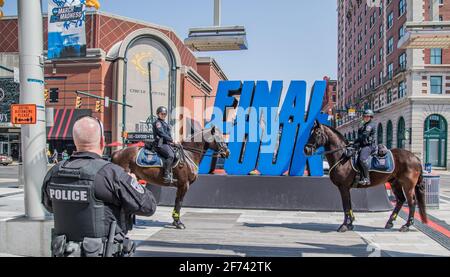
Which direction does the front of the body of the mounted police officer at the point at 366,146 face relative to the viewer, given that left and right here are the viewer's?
facing the viewer and to the left of the viewer

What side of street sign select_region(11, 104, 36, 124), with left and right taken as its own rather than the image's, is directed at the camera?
front

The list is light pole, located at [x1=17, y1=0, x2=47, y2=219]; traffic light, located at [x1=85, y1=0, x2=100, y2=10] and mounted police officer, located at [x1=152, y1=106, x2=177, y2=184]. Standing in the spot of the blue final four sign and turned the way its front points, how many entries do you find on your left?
0

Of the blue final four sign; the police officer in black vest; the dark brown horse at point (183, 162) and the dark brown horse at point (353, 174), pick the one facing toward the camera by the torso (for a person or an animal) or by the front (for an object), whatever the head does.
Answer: the blue final four sign

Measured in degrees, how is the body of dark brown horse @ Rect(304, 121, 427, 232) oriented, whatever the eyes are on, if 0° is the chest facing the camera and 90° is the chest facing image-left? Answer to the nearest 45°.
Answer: approximately 90°

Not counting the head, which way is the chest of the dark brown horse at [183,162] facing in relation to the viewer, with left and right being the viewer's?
facing to the right of the viewer

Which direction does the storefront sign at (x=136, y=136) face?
toward the camera

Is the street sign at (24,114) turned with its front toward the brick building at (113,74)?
no

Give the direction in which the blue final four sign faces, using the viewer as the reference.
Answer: facing the viewer

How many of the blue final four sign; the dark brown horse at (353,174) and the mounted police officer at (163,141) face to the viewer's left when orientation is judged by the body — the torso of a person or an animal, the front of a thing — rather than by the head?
1

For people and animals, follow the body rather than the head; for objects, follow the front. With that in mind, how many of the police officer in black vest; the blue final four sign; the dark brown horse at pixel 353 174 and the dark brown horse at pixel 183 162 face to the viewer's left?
1

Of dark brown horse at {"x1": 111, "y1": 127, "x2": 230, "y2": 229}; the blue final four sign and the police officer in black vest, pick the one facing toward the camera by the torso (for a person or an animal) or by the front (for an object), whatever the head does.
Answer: the blue final four sign

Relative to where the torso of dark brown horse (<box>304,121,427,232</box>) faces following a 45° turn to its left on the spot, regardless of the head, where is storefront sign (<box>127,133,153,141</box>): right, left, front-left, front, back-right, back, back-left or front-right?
right
